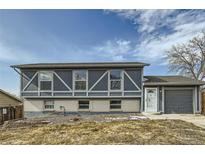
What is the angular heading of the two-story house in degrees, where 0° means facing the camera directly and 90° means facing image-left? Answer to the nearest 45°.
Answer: approximately 0°

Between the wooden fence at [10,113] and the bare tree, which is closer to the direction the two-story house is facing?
the wooden fence

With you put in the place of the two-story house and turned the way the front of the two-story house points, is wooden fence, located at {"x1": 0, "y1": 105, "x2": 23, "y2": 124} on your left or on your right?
on your right

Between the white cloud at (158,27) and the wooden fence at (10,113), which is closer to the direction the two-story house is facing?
the wooden fence

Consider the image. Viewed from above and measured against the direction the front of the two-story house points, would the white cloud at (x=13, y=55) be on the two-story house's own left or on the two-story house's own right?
on the two-story house's own right

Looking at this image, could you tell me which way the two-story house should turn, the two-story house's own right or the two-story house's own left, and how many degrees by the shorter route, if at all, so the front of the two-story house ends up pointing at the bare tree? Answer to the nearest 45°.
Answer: approximately 135° to the two-story house's own left
